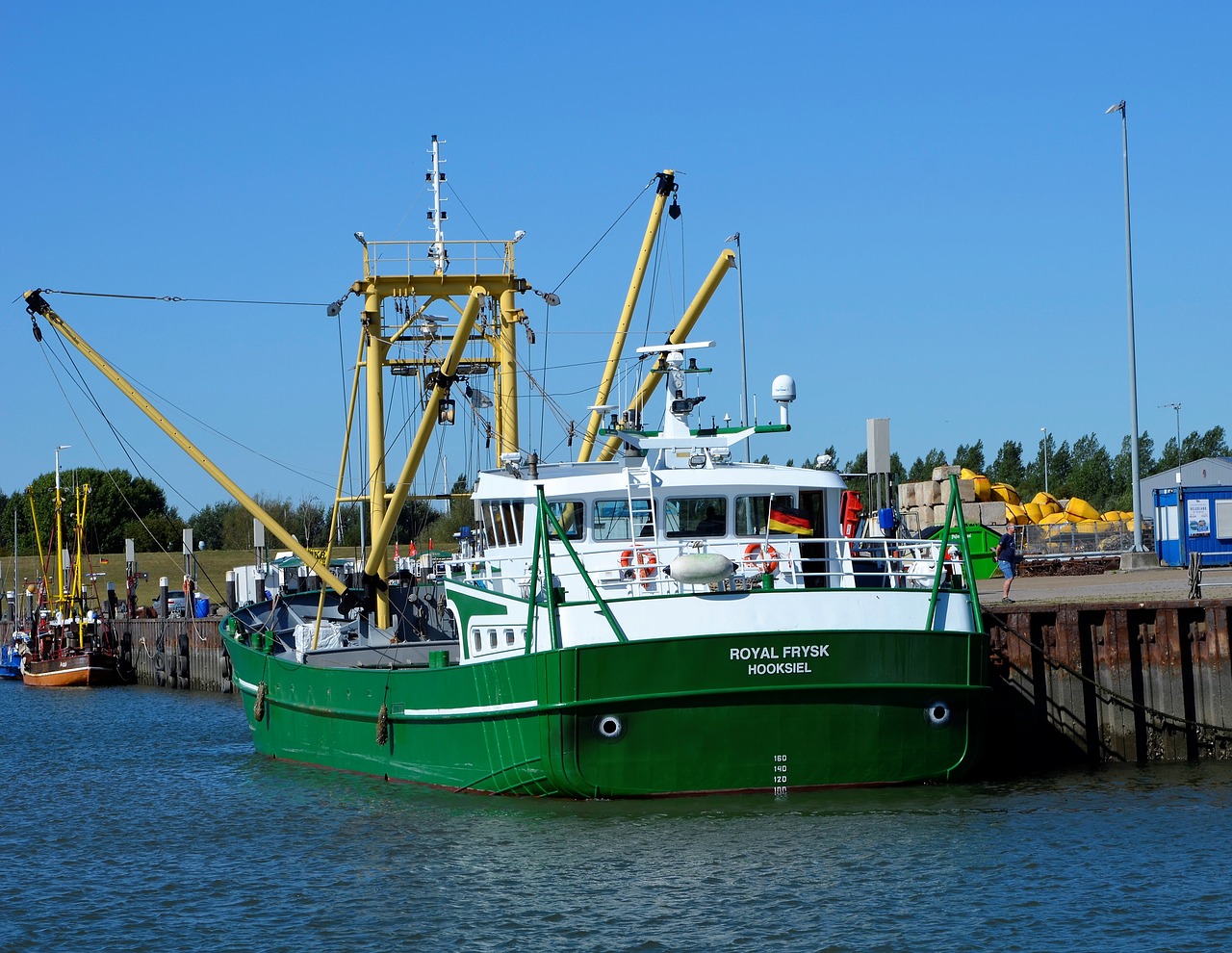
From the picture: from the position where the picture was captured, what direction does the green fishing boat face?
facing away from the viewer and to the left of the viewer

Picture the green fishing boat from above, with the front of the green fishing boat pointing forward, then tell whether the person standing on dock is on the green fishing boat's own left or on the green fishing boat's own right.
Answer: on the green fishing boat's own right

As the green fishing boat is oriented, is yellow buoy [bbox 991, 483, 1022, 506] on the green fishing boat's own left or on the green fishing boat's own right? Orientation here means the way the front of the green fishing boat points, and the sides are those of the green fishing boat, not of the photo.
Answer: on the green fishing boat's own right

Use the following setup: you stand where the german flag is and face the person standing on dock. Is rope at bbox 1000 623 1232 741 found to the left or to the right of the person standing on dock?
right

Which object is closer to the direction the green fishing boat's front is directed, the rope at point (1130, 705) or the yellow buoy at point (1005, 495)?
the yellow buoy

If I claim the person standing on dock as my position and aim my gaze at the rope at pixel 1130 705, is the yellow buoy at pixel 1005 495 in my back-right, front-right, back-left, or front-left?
back-left
